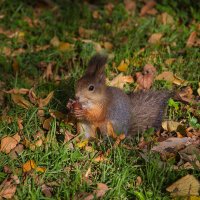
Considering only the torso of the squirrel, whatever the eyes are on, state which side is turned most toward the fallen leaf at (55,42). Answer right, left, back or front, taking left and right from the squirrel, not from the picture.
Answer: right

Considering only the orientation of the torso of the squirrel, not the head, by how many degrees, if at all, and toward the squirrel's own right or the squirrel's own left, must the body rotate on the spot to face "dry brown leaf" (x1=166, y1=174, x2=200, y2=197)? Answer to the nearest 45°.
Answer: approximately 135° to the squirrel's own left

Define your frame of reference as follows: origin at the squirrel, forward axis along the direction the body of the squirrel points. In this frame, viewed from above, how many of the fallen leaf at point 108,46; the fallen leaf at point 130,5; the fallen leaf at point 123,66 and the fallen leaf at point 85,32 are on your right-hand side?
4

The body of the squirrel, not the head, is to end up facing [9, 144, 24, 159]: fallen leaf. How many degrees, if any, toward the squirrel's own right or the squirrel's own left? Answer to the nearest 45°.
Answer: approximately 45° to the squirrel's own left

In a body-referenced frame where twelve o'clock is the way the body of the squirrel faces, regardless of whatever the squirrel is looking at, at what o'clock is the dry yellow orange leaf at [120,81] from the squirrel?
The dry yellow orange leaf is roughly at 3 o'clock from the squirrel.

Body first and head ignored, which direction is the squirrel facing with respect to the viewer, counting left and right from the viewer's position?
facing to the left of the viewer

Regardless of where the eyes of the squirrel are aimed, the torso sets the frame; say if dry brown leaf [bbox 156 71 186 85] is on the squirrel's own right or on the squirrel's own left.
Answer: on the squirrel's own right

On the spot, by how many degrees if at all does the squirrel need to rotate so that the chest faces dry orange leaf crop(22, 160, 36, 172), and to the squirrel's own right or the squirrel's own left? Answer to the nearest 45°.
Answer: approximately 45° to the squirrel's own left

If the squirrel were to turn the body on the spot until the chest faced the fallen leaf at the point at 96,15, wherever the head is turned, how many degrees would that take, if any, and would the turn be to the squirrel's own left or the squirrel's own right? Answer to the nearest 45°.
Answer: approximately 90° to the squirrel's own right

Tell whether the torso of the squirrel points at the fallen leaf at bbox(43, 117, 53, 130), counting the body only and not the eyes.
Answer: yes

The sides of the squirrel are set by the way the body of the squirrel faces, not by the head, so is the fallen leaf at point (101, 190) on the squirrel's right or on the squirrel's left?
on the squirrel's left

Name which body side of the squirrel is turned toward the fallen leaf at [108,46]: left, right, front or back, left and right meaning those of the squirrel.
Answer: right

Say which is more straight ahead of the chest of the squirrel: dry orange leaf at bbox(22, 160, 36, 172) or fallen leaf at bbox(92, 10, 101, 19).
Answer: the dry orange leaf

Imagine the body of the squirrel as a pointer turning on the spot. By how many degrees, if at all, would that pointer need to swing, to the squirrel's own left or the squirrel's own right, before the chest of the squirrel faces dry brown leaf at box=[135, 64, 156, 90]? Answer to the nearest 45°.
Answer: approximately 90° to the squirrel's own right

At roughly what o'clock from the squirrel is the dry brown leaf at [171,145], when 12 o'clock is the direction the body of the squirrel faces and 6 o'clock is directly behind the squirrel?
The dry brown leaf is roughly at 7 o'clock from the squirrel.

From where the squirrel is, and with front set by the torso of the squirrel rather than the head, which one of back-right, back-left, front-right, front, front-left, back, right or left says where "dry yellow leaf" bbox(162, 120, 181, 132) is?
back

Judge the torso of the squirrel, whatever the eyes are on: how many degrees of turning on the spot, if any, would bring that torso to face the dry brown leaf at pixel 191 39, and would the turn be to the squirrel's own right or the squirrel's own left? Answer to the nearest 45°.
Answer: approximately 135° to the squirrel's own right
